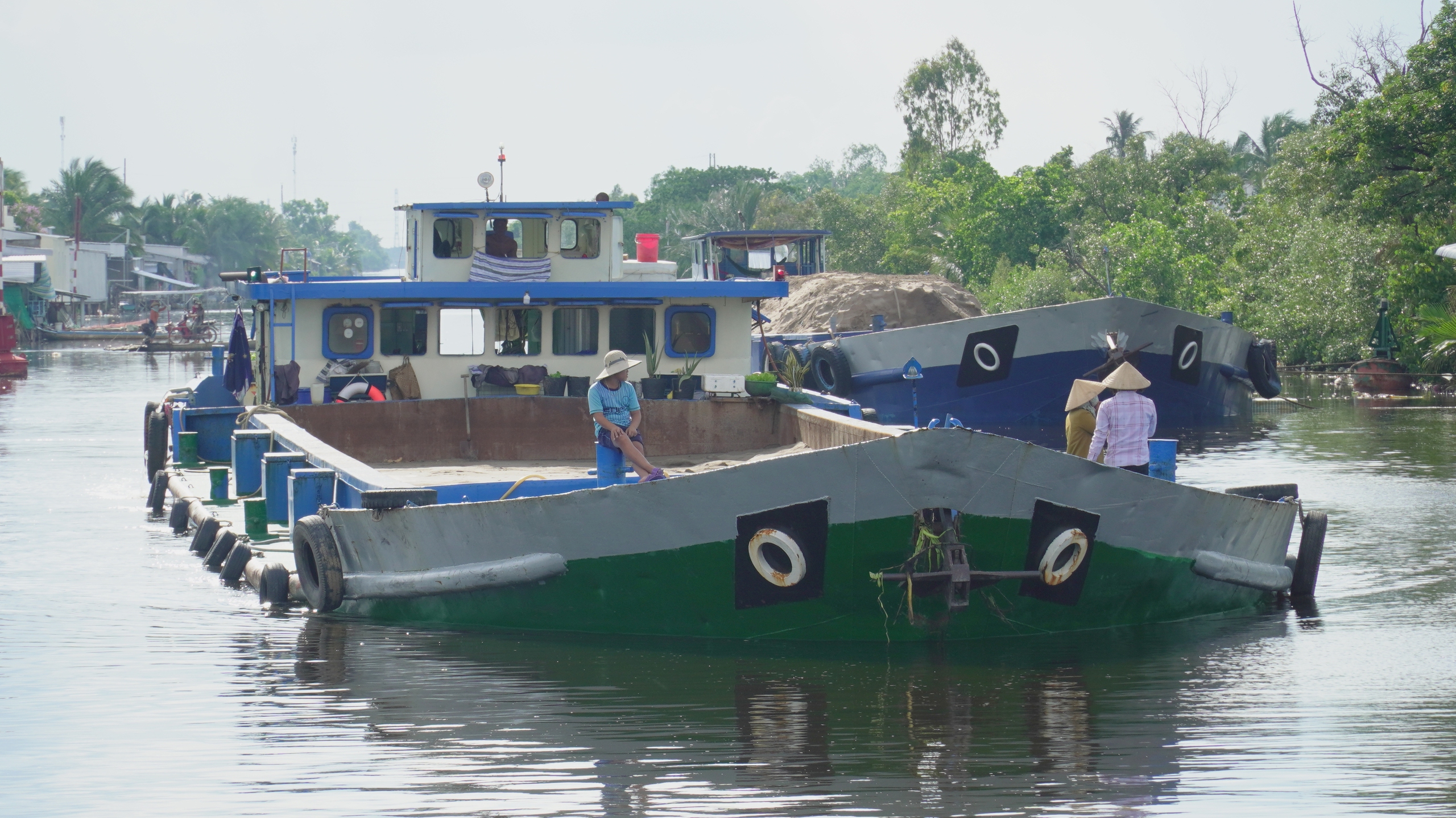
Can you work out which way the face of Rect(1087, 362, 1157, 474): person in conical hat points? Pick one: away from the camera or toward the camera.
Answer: away from the camera

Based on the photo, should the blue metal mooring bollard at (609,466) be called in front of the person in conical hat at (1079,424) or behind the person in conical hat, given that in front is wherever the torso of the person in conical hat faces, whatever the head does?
behind

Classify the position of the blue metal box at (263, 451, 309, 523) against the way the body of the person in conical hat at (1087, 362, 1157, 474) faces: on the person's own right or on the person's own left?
on the person's own left

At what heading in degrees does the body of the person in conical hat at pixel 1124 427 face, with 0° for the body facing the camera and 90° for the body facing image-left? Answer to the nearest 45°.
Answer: approximately 180°

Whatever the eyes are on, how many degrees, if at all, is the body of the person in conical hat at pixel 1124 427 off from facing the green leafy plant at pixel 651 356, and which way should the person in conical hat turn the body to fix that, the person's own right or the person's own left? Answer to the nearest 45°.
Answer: approximately 45° to the person's own left

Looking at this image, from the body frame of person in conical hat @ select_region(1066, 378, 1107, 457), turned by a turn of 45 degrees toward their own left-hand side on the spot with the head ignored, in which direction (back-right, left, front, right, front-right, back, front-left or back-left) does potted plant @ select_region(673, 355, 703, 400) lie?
left
